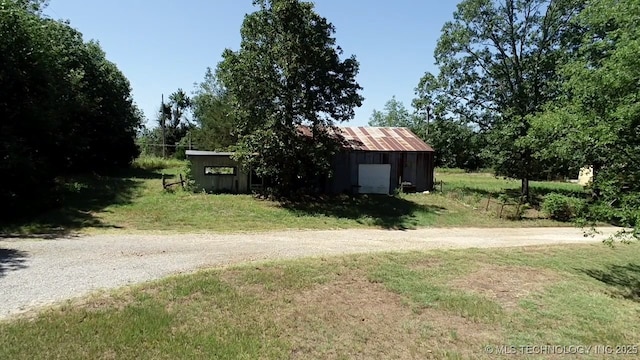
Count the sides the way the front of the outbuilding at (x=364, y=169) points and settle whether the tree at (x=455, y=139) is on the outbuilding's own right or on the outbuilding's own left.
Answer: on the outbuilding's own left

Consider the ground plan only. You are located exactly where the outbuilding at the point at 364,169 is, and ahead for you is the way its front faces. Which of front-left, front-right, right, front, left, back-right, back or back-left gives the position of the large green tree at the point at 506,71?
left

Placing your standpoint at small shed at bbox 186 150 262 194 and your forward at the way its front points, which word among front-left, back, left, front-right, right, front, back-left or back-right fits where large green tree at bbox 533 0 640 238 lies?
front-left

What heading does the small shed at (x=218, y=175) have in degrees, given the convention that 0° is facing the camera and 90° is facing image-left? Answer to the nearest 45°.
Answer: approximately 0°

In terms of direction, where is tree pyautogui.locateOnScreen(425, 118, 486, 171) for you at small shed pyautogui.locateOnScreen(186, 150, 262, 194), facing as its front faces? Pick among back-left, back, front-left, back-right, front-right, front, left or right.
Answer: left

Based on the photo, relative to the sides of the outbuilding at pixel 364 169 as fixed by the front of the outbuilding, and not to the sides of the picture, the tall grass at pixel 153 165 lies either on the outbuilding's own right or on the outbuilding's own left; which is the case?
on the outbuilding's own right

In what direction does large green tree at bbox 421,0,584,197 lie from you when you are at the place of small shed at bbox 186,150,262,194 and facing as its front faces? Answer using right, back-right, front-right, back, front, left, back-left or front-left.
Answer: left

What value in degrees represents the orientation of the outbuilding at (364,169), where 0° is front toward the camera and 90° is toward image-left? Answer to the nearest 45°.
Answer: approximately 0°
